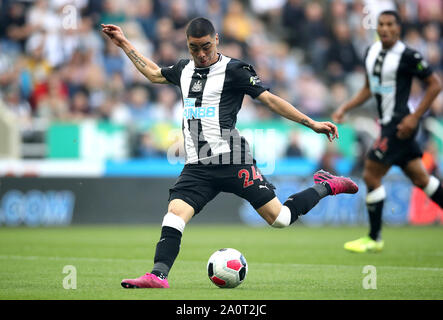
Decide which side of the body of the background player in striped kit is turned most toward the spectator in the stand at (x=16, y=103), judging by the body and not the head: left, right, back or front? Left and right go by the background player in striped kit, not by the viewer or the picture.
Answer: right

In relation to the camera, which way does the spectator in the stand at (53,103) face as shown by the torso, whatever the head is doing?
toward the camera

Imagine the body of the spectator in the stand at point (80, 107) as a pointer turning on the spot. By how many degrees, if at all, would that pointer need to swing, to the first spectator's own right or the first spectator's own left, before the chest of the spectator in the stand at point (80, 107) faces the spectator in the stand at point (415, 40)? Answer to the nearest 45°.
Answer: approximately 90° to the first spectator's own left

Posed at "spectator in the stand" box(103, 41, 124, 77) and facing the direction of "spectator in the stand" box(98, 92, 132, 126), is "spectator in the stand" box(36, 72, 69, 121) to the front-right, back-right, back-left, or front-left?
front-right

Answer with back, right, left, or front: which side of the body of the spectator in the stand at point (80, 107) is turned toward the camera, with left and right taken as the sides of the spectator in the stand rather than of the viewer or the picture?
front

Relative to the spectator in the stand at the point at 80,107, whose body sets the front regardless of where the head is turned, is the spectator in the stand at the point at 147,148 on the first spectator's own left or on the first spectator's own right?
on the first spectator's own left

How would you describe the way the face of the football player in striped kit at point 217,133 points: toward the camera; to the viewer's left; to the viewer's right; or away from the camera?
toward the camera

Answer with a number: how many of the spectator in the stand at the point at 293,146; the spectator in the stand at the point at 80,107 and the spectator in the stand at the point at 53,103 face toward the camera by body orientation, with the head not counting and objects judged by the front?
3

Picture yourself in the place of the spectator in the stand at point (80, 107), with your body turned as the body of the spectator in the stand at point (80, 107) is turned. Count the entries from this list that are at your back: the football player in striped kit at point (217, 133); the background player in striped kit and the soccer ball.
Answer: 0

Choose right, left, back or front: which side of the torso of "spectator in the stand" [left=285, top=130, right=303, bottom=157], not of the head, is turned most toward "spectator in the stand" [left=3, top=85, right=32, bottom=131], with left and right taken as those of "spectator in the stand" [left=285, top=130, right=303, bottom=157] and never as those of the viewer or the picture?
right

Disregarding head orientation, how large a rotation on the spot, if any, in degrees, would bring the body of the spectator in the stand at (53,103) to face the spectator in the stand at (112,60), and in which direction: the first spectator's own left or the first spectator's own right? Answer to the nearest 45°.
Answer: approximately 135° to the first spectator's own left

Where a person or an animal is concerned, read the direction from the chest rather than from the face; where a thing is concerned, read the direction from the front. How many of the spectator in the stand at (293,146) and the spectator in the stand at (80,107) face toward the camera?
2

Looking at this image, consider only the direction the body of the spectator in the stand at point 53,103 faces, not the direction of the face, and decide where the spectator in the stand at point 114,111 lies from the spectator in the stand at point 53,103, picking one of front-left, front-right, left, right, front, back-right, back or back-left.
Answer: left

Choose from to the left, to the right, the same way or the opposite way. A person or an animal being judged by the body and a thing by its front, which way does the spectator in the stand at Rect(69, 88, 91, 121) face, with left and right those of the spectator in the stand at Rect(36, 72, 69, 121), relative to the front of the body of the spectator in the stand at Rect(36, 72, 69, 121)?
the same way

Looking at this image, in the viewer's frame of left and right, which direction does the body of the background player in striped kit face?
facing the viewer and to the left of the viewer
